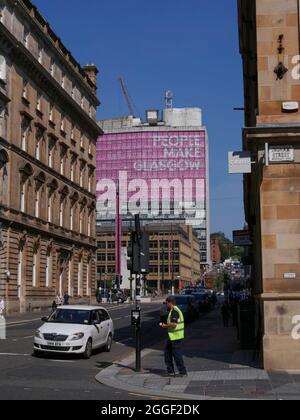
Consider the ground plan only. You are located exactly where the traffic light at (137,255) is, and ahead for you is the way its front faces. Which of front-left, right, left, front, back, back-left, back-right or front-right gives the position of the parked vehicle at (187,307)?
front-right

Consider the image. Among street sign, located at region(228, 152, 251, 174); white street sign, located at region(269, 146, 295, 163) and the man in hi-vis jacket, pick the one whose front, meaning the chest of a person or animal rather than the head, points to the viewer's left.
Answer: the man in hi-vis jacket

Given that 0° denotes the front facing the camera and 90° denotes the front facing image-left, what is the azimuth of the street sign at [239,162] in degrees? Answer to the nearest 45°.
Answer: approximately 0°

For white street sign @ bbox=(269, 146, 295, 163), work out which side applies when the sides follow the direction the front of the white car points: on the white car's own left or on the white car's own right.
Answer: on the white car's own left

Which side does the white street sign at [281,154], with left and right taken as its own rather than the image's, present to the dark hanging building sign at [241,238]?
back

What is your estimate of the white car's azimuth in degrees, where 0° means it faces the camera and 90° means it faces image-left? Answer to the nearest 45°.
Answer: approximately 45°

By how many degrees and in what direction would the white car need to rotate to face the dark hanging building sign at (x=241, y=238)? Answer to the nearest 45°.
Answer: approximately 180°

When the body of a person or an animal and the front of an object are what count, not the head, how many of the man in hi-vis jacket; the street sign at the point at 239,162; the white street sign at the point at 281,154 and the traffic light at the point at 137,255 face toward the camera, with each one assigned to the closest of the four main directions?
2

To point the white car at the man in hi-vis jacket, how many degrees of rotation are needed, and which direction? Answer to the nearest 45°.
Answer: approximately 90° to its left

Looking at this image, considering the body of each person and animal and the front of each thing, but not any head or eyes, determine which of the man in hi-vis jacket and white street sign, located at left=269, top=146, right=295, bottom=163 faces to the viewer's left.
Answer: the man in hi-vis jacket

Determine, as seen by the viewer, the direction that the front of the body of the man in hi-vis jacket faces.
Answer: to the viewer's left
